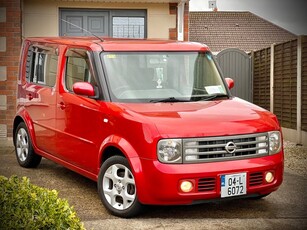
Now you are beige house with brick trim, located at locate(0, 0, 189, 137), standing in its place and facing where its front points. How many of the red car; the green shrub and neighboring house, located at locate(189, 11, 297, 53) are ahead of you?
2

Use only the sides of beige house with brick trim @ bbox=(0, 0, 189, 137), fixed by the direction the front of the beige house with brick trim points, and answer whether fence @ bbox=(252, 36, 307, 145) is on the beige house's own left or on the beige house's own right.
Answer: on the beige house's own left

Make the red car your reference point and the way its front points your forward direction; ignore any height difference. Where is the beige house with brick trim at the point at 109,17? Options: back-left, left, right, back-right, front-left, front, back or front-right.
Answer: back-left

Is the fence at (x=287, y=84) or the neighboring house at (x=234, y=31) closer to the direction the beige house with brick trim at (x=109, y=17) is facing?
the fence

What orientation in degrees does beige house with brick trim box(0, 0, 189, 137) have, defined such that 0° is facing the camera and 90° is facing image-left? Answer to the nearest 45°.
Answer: approximately 0°

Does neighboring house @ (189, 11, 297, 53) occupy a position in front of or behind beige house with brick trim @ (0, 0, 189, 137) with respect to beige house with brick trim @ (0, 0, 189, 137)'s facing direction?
behind

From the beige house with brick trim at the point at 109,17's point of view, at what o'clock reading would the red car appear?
The red car is roughly at 12 o'clock from the beige house with brick trim.

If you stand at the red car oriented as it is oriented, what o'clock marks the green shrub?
The green shrub is roughly at 2 o'clock from the red car.

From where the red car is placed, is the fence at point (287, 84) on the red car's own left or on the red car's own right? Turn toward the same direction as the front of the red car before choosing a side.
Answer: on the red car's own left

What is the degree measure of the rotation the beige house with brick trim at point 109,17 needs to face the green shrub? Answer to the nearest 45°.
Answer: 0° — it already faces it

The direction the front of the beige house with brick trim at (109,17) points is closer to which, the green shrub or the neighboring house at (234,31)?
the green shrub

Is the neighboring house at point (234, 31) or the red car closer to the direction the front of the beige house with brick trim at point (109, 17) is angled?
the red car

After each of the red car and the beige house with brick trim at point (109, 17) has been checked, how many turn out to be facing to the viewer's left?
0

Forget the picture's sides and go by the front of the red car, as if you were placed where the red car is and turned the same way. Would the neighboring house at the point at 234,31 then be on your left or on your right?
on your left
